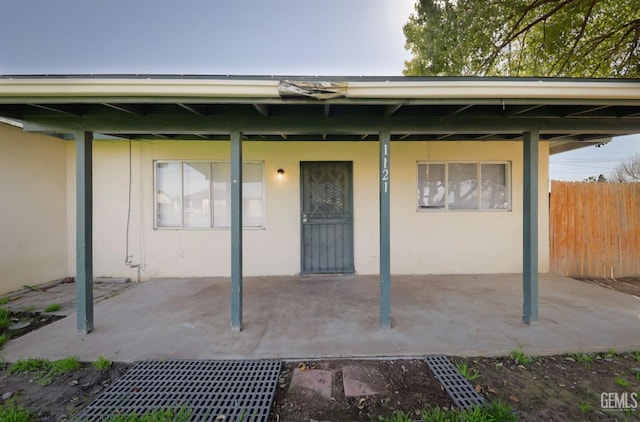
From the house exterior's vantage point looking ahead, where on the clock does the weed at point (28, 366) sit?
The weed is roughly at 1 o'clock from the house exterior.

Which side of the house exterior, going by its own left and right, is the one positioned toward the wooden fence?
left

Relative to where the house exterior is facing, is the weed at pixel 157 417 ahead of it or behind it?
ahead

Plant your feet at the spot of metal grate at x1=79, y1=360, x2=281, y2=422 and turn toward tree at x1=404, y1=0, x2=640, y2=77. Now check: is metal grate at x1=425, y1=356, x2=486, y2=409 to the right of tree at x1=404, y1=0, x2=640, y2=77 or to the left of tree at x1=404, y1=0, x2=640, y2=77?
right

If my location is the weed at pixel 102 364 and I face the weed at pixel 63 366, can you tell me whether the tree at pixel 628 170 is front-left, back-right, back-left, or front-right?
back-right

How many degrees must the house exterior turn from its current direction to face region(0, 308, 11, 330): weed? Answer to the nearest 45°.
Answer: approximately 45° to its right

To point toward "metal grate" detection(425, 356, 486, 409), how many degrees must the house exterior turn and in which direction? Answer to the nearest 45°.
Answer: approximately 45° to its left

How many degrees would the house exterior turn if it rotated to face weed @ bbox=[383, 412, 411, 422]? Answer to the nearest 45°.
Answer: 0° — it already faces it

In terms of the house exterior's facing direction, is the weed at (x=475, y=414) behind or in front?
in front

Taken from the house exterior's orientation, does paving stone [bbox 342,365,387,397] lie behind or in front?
in front

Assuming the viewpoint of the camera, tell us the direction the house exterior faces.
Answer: facing the viewer

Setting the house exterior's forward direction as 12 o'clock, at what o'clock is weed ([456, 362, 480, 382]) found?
The weed is roughly at 11 o'clock from the house exterior.

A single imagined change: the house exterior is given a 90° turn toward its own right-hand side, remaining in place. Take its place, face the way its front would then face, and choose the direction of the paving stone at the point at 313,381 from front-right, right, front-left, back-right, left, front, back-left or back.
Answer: left
